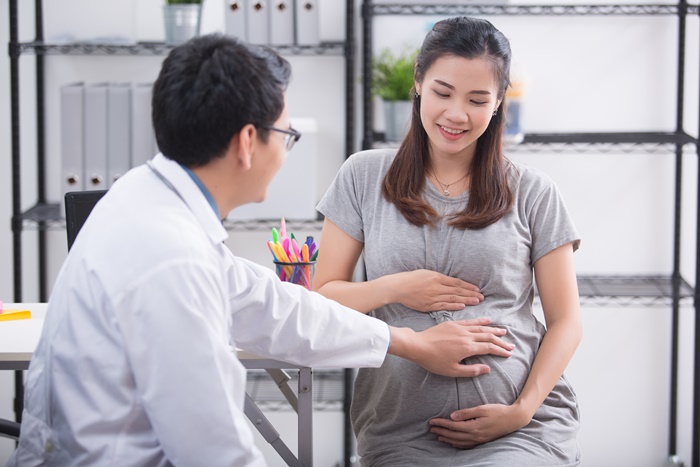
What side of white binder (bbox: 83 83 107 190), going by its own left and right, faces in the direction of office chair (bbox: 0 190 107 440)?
front

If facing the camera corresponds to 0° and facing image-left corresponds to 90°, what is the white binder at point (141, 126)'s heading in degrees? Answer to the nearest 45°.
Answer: approximately 0°

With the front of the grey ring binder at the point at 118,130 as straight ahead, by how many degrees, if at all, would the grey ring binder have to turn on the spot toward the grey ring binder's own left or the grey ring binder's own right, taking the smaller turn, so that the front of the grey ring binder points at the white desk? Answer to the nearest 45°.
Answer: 0° — it already faces it

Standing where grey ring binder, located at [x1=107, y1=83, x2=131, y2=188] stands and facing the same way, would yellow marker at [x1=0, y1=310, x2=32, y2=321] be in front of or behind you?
in front

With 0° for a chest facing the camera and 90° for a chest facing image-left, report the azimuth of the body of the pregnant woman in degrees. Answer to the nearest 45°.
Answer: approximately 0°
